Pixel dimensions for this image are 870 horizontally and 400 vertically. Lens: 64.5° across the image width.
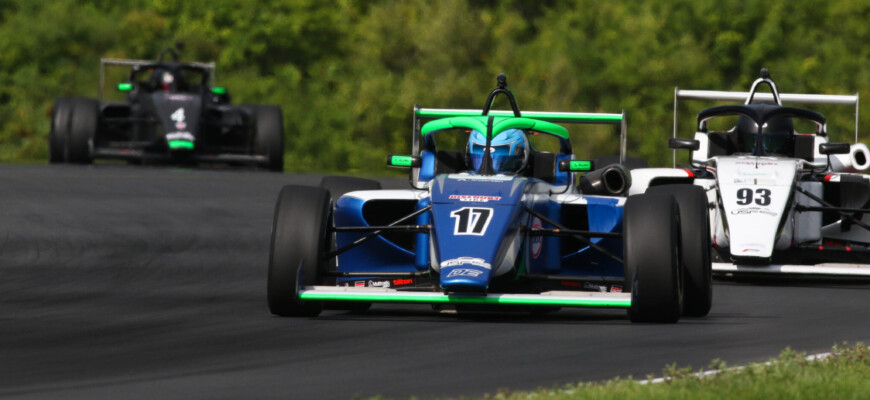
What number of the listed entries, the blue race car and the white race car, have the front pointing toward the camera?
2

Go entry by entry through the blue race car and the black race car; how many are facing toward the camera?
2

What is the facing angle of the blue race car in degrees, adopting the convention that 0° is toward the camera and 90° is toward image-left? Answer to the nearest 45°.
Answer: approximately 0°

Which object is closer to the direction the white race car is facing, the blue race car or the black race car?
the blue race car

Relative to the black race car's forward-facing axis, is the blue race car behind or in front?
in front

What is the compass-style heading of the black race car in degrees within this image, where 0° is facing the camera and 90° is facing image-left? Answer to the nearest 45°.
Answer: approximately 0°

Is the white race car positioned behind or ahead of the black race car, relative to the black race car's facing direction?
ahead

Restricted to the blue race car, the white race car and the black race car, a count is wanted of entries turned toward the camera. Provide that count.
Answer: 3

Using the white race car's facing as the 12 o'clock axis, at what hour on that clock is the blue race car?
The blue race car is roughly at 1 o'clock from the white race car.
